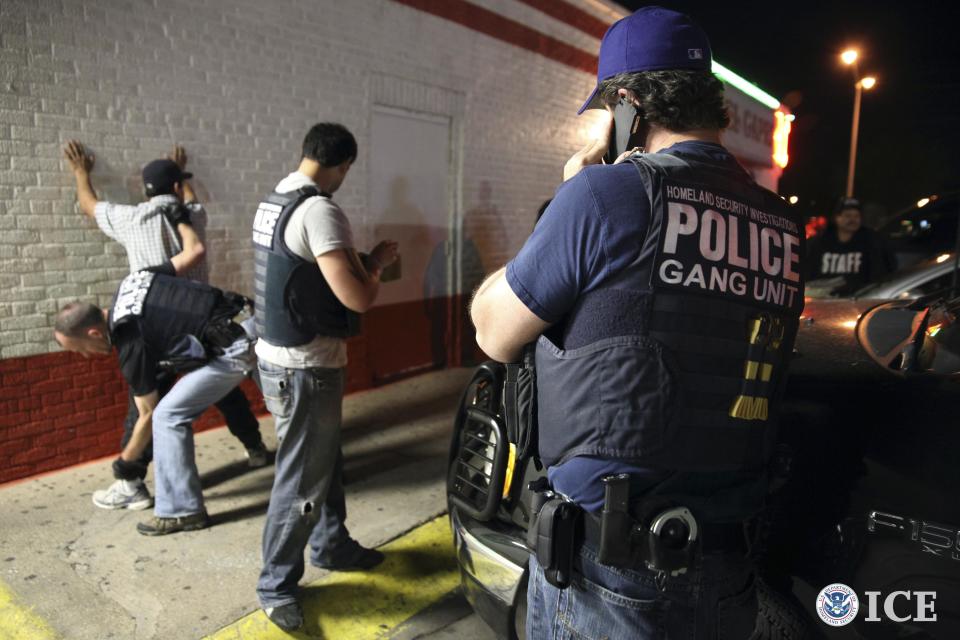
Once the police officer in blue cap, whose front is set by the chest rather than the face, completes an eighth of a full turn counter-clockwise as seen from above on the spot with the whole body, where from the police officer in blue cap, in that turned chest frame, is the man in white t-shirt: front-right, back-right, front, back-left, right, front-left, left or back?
front-right

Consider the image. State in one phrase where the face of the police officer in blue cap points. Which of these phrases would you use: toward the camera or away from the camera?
away from the camera

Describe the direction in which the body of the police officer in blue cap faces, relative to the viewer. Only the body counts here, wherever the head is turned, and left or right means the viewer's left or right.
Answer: facing away from the viewer and to the left of the viewer

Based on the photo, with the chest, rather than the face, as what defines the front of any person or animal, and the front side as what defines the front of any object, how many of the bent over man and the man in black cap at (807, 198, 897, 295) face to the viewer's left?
1

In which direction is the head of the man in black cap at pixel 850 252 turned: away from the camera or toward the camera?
toward the camera

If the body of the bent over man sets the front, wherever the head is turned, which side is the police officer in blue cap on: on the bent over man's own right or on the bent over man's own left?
on the bent over man's own left

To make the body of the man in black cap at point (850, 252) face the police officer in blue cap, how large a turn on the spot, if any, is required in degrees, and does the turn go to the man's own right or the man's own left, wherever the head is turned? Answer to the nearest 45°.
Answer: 0° — they already face them

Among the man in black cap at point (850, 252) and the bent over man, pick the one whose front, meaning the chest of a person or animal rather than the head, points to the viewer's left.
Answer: the bent over man

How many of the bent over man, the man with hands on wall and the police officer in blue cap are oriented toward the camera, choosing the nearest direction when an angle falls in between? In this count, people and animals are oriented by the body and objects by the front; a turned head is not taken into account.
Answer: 0

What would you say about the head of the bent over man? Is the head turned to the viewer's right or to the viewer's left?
to the viewer's left

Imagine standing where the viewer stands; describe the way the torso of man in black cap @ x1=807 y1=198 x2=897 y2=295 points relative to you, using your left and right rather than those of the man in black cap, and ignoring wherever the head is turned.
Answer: facing the viewer

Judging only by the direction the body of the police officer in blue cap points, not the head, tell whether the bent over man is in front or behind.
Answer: in front

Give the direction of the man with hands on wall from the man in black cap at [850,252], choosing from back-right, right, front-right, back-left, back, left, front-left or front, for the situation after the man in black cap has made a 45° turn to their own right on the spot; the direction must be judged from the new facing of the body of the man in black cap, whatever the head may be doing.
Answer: front

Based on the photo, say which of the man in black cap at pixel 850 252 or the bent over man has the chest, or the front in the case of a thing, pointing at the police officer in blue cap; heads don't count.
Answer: the man in black cap

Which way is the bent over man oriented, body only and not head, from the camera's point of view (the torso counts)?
to the viewer's left

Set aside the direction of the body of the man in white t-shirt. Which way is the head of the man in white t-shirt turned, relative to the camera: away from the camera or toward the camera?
away from the camera
